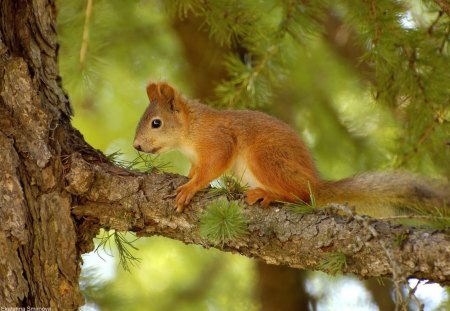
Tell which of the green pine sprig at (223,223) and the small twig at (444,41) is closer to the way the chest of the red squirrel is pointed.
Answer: the green pine sprig

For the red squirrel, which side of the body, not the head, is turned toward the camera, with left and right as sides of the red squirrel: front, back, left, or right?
left

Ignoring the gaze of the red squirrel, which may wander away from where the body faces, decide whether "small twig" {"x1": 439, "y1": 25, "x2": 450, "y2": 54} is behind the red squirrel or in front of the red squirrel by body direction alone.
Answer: behind

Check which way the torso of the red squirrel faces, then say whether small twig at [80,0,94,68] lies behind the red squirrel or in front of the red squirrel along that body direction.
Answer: in front
